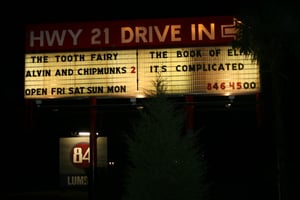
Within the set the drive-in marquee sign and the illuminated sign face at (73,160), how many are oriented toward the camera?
2

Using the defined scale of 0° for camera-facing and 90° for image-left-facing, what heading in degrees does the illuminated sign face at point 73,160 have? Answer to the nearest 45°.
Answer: approximately 0°
